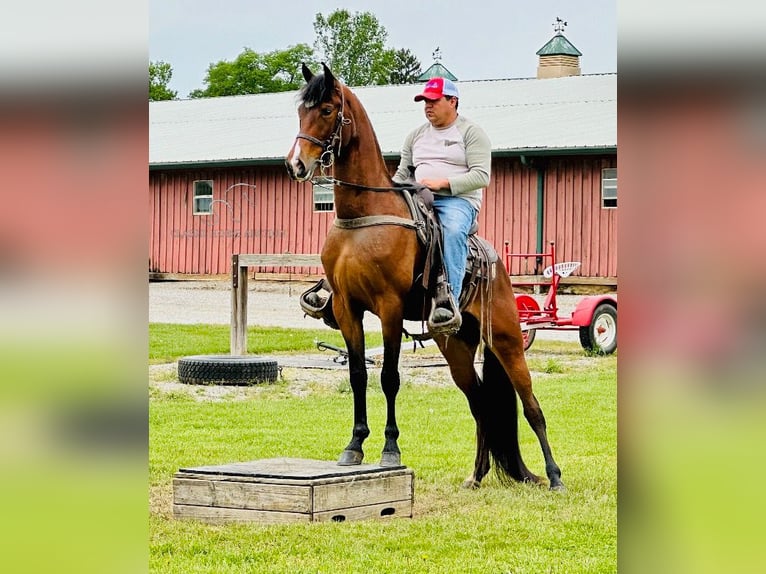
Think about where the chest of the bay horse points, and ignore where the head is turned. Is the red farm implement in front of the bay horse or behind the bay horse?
behind

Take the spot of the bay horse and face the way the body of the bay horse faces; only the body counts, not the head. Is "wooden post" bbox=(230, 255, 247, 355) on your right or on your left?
on your right

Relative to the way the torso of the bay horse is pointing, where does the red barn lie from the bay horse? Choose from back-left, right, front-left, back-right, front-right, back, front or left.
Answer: back-right

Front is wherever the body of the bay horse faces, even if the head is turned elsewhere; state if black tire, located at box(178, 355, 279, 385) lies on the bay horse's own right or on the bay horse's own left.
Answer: on the bay horse's own right

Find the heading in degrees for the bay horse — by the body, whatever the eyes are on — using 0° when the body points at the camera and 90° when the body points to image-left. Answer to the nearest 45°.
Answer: approximately 45°
